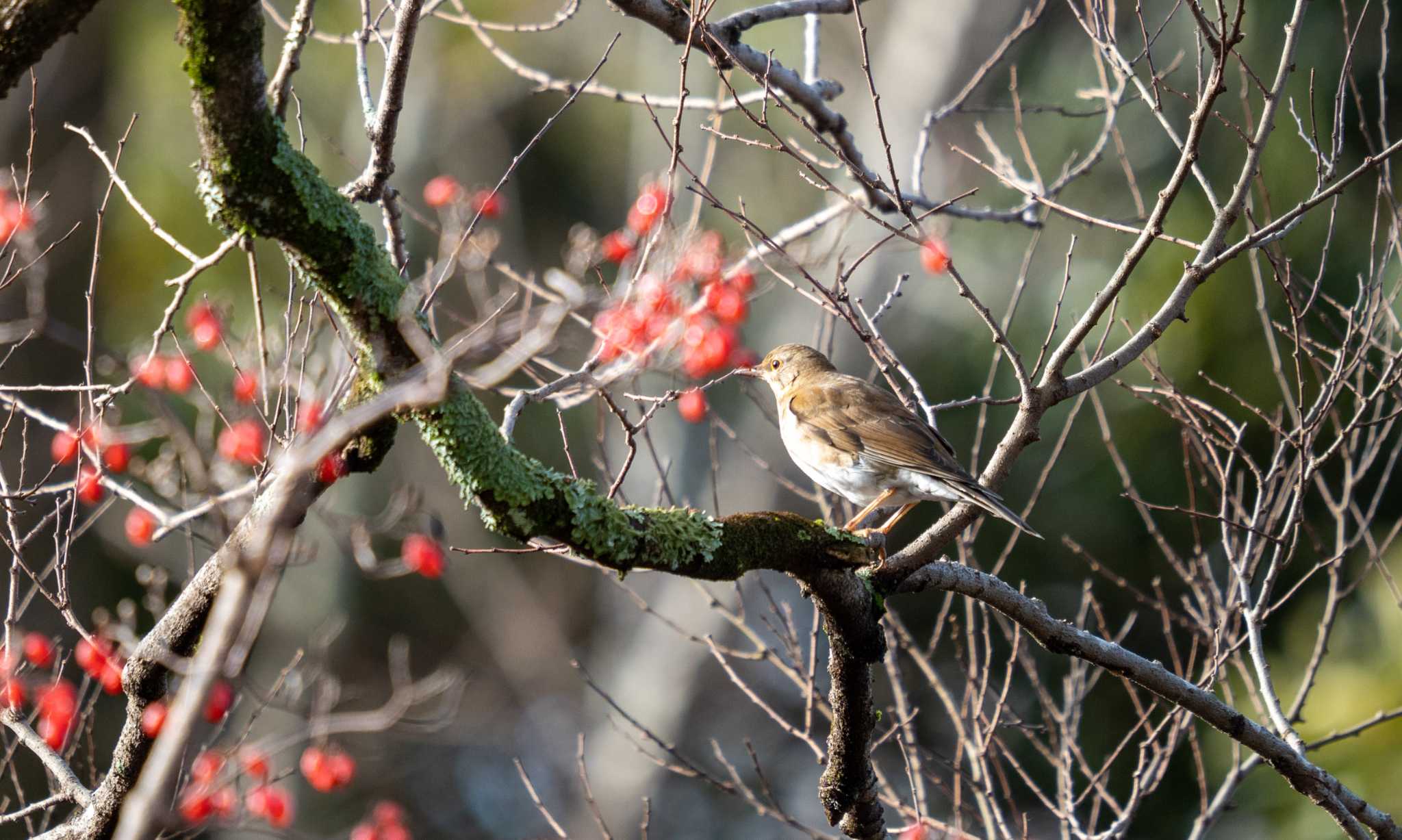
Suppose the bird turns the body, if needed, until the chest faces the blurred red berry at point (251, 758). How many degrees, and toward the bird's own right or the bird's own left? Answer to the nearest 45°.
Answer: approximately 45° to the bird's own left

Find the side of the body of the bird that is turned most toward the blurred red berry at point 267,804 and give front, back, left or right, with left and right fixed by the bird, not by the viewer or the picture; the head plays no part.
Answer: front

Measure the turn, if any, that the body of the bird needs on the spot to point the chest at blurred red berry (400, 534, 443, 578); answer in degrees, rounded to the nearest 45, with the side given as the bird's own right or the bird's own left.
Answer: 0° — it already faces it

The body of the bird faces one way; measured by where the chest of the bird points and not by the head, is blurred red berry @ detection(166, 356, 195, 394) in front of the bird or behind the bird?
in front

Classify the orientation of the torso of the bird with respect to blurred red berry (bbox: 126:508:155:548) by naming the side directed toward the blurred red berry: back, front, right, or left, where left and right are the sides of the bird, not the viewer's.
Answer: front

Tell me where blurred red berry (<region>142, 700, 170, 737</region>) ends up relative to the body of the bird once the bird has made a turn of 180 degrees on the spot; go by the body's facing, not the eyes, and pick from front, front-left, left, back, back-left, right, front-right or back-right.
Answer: back-right

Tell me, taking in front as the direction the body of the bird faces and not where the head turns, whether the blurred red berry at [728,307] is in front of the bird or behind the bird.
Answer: in front

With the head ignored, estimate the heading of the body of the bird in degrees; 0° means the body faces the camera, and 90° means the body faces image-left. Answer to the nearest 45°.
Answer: approximately 90°

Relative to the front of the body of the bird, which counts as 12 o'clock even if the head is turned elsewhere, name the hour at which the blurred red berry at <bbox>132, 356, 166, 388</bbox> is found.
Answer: The blurred red berry is roughly at 11 o'clock from the bird.

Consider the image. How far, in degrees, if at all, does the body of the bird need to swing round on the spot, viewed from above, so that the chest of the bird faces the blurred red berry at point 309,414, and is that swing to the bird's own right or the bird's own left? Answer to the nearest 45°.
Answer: approximately 45° to the bird's own left

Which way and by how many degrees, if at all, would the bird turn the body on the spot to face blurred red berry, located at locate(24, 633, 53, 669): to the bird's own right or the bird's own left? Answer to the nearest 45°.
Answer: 0° — it already faces it
